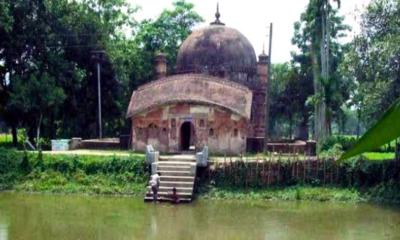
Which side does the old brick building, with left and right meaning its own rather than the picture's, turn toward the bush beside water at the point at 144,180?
front

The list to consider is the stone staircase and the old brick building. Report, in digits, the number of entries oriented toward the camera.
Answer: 2

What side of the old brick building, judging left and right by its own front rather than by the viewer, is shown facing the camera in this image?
front

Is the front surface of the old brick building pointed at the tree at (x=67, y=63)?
no

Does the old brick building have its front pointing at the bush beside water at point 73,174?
no

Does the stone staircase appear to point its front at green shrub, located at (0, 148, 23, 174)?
no

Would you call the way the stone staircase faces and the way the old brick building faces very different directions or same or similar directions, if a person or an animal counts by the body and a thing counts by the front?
same or similar directions

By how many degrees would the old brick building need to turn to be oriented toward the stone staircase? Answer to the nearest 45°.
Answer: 0° — it already faces it

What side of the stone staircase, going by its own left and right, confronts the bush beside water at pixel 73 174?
right

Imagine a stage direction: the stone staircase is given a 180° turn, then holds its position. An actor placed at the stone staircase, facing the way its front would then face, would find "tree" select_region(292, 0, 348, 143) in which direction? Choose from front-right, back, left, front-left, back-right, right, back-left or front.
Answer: front-right

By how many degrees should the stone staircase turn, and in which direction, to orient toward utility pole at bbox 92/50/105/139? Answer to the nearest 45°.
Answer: approximately 180°

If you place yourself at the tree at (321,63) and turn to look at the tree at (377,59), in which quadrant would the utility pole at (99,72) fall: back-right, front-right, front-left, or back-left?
back-right

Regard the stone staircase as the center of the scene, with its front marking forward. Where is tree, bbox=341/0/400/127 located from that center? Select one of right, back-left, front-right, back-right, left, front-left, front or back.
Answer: left
